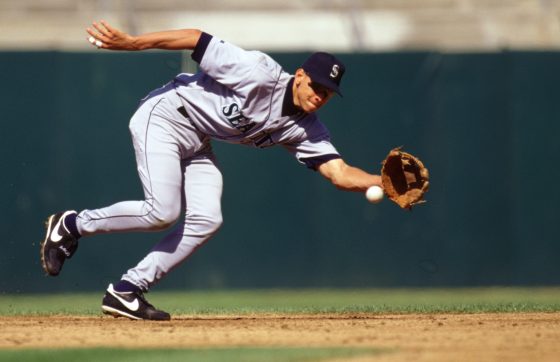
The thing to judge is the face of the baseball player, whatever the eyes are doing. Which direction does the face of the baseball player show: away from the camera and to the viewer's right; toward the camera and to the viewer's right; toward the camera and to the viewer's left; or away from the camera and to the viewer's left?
toward the camera and to the viewer's right

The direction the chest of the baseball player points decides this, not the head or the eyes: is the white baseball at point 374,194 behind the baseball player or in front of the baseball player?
in front

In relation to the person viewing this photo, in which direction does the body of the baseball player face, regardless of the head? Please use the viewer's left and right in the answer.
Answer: facing the viewer and to the right of the viewer
